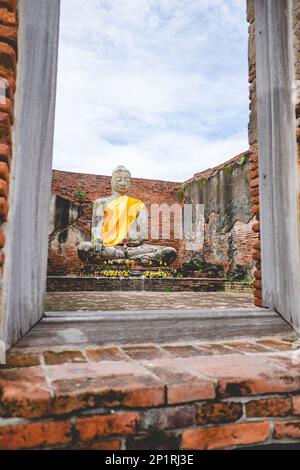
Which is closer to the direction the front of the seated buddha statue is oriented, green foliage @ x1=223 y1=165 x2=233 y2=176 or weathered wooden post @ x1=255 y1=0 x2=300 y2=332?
the weathered wooden post

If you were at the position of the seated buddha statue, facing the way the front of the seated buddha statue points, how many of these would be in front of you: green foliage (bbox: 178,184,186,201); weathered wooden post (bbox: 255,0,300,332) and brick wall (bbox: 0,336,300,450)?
2

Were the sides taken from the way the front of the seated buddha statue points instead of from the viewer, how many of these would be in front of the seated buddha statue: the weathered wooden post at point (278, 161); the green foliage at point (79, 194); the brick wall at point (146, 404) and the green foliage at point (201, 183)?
2

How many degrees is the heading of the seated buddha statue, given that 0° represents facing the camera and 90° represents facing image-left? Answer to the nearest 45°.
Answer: approximately 0°

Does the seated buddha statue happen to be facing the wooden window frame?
yes

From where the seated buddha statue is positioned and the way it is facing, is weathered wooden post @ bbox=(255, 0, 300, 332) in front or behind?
in front

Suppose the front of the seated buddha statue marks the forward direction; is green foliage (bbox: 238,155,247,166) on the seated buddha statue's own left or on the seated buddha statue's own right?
on the seated buddha statue's own left

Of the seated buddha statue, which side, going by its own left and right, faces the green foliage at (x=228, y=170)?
left

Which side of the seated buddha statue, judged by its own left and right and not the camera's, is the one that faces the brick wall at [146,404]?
front

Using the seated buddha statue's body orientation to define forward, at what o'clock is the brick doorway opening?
The brick doorway opening is roughly at 12 o'clock from the seated buddha statue.

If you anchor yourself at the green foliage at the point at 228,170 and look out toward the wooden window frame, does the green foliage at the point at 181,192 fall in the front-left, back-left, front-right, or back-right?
back-right

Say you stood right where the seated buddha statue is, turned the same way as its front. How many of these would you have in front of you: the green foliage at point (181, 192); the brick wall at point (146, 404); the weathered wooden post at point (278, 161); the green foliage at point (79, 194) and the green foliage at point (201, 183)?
2

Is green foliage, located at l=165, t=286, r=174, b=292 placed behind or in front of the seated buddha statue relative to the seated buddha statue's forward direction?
in front
